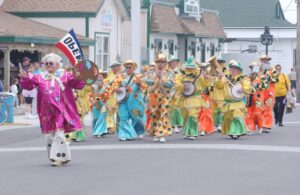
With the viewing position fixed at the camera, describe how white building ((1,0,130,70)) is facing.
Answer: facing the viewer and to the right of the viewer

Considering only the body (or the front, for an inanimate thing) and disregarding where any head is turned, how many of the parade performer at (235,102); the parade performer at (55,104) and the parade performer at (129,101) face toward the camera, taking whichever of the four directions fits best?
3

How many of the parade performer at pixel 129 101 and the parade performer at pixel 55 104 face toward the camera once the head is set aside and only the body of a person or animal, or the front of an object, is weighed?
2

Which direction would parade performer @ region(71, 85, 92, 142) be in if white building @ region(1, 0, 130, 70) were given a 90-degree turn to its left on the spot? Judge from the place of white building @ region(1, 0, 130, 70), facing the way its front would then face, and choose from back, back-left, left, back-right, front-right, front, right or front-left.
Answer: back-right

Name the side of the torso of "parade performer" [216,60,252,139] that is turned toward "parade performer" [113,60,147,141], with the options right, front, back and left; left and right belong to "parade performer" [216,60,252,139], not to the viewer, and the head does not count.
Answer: right

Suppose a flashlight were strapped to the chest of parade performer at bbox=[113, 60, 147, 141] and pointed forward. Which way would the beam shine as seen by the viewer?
toward the camera

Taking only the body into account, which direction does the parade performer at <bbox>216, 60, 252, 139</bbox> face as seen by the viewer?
toward the camera

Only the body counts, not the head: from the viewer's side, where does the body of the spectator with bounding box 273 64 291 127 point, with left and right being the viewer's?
facing the viewer and to the left of the viewer
